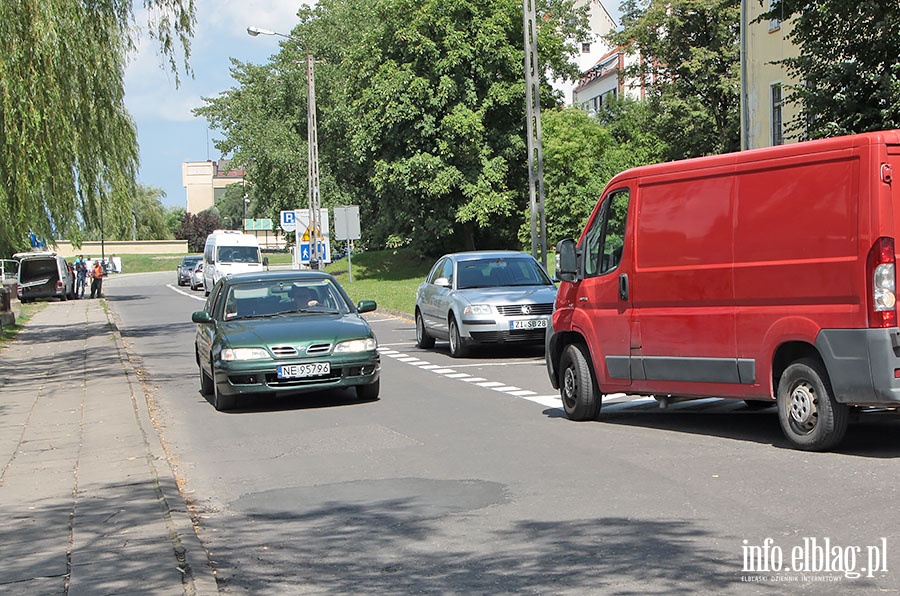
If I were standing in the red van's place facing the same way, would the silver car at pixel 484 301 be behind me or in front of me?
in front

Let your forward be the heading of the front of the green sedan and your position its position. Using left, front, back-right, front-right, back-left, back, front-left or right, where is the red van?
front-left

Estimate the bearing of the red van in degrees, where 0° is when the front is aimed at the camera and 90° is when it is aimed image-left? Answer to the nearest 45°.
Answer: approximately 135°

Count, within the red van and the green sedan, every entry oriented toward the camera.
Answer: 1

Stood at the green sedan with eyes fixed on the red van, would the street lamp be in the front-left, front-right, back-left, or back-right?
back-left

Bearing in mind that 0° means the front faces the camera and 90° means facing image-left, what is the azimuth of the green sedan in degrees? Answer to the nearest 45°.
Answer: approximately 0°

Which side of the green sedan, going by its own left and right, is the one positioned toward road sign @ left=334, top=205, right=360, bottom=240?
back

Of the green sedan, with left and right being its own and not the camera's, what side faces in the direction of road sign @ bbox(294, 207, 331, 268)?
back

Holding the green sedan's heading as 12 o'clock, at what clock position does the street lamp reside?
The street lamp is roughly at 6 o'clock from the green sedan.
